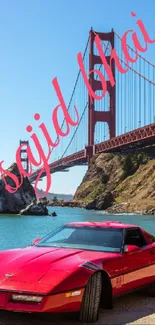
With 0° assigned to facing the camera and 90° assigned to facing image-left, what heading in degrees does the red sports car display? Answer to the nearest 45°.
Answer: approximately 45°
